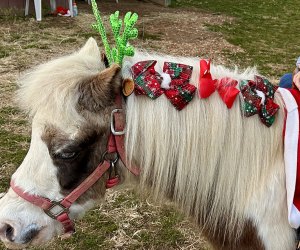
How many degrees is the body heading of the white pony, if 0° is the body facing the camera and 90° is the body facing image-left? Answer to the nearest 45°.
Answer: approximately 90°
